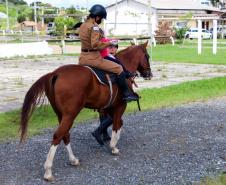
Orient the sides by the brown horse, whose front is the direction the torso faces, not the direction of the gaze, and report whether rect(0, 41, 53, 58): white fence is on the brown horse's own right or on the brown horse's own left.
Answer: on the brown horse's own left

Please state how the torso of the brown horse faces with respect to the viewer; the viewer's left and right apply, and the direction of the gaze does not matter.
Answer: facing away from the viewer and to the right of the viewer
